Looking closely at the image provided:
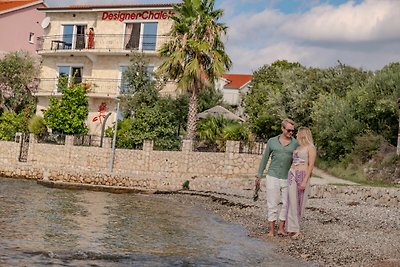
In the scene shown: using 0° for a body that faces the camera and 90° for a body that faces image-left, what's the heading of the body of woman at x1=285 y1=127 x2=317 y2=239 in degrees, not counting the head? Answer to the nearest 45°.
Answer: approximately 45°

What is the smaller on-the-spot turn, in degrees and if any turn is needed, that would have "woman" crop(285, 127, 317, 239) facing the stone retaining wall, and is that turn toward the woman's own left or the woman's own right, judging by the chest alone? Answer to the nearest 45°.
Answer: approximately 90° to the woman's own right

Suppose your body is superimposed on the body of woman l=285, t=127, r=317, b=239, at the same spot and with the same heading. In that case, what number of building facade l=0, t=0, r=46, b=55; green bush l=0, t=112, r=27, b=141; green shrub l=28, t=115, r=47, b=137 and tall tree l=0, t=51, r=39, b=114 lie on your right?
4

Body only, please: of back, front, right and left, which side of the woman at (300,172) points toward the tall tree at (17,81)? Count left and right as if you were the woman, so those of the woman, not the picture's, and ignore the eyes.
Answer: right

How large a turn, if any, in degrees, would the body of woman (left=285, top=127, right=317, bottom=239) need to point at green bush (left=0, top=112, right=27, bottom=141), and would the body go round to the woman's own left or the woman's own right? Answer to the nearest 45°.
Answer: approximately 90° to the woman's own right

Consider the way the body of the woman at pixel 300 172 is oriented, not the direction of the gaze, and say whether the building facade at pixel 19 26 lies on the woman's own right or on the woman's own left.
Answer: on the woman's own right

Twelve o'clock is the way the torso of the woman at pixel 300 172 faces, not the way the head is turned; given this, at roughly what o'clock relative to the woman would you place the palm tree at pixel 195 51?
The palm tree is roughly at 4 o'clock from the woman.

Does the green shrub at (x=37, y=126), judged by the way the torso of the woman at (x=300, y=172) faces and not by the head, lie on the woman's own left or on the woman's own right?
on the woman's own right
